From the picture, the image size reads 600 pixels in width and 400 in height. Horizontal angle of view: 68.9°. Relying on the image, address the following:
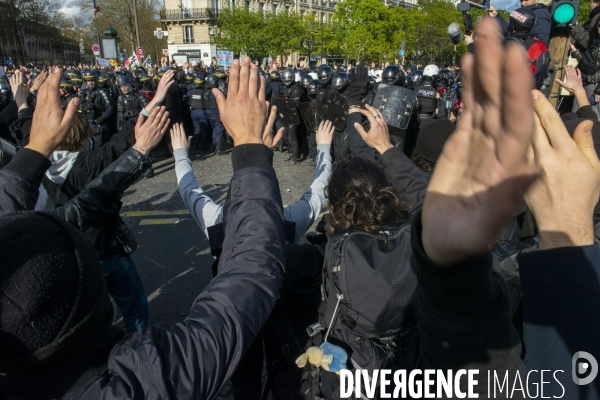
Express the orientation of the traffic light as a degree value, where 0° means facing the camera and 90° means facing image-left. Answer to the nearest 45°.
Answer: approximately 0°

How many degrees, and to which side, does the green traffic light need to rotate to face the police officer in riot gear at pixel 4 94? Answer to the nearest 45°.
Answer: approximately 90° to its right

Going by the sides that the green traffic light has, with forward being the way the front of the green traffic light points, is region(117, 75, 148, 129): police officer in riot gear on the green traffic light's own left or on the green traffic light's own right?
on the green traffic light's own right

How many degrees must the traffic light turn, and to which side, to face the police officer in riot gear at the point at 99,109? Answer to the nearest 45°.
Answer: approximately 90° to its right

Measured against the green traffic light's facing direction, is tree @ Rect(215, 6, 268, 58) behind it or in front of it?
behind

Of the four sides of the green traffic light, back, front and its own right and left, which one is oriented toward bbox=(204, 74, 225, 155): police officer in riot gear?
right

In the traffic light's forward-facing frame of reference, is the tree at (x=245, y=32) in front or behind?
behind

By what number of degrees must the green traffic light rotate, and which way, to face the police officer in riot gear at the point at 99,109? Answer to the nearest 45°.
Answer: approximately 90° to its right

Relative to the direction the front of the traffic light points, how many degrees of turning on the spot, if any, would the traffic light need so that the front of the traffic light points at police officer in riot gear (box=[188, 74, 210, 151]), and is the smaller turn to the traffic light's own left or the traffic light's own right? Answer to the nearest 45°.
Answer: approximately 90° to the traffic light's own right

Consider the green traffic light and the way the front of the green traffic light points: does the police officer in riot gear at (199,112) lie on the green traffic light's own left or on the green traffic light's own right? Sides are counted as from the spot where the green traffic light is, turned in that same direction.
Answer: on the green traffic light's own right

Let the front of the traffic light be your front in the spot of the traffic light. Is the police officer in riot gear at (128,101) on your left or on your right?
on your right
